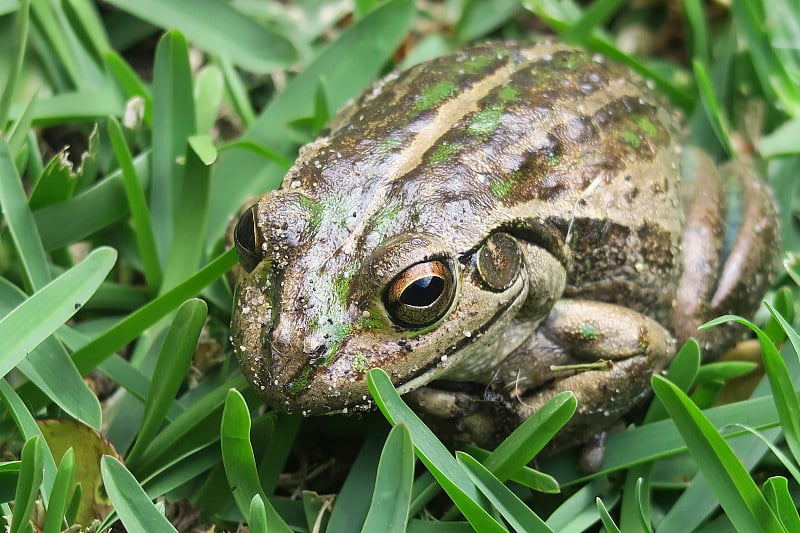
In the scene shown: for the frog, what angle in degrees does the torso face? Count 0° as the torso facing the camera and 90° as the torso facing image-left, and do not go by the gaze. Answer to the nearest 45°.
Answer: approximately 45°
